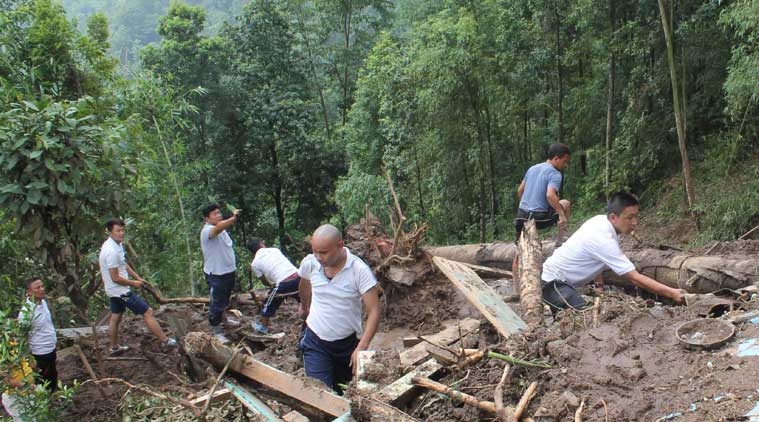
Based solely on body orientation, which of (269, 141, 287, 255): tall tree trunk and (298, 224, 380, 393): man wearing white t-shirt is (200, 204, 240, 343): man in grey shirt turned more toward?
the man wearing white t-shirt

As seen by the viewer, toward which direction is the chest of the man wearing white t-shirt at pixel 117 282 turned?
to the viewer's right

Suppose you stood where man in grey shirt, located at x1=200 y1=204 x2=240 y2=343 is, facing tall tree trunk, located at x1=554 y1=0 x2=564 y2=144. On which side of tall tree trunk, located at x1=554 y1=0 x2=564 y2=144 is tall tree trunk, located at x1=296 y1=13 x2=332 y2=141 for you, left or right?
left

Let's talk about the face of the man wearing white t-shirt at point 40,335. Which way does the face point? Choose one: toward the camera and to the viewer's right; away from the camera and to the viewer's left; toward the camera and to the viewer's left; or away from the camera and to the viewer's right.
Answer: toward the camera and to the viewer's right

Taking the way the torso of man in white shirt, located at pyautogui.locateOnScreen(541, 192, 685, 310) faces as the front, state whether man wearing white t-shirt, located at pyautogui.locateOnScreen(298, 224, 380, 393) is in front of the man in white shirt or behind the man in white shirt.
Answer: behind

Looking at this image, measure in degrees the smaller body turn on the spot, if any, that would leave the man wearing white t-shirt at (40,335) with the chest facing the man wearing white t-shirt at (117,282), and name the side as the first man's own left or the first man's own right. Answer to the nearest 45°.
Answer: approximately 90° to the first man's own left

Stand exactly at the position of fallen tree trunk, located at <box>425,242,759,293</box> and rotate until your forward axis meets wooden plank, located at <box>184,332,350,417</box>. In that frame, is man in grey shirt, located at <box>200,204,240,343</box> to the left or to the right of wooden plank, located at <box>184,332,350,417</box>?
right

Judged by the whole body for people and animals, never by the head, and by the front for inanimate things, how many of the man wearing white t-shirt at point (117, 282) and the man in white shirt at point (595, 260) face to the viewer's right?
2

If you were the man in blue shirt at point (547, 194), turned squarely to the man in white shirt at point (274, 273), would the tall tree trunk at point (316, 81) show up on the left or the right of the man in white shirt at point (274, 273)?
right

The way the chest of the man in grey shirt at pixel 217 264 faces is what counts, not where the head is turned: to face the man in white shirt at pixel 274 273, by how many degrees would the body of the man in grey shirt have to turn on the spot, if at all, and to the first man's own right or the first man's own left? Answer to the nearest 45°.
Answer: approximately 45° to the first man's own left

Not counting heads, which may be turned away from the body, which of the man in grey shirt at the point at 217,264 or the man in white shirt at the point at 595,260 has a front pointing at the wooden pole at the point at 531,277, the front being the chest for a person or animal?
the man in grey shirt

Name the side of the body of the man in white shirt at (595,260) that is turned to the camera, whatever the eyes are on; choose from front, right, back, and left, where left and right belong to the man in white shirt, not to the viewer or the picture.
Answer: right
